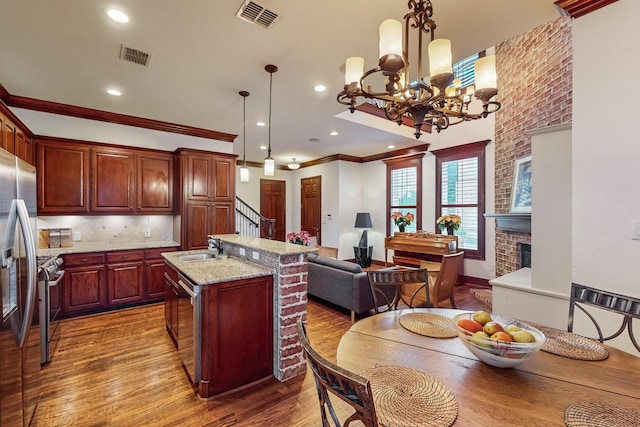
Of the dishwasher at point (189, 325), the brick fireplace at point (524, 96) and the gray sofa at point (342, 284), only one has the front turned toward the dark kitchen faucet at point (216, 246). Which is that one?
the brick fireplace

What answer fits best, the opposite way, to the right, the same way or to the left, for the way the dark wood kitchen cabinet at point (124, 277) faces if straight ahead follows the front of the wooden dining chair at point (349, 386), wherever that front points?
to the right

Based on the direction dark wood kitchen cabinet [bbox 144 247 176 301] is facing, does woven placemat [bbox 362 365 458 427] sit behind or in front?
in front

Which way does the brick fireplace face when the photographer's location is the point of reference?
facing the viewer and to the left of the viewer

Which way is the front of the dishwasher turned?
to the viewer's left

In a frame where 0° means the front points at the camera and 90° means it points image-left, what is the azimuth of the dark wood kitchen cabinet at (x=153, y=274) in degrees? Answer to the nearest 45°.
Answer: approximately 0°

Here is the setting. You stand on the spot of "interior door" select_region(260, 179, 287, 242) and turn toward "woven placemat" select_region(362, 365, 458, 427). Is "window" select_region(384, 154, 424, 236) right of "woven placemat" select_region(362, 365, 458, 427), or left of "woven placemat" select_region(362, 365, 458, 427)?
left

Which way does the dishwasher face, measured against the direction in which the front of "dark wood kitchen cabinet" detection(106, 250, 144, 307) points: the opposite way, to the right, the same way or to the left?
to the right

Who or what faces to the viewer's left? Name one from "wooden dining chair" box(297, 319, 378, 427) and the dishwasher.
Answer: the dishwasher

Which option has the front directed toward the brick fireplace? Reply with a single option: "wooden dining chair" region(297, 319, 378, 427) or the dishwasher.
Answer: the wooden dining chair

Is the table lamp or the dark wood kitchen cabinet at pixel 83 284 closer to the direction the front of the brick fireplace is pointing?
the dark wood kitchen cabinet

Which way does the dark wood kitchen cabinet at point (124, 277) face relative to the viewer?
toward the camera

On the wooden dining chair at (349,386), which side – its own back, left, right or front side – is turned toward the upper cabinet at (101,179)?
left

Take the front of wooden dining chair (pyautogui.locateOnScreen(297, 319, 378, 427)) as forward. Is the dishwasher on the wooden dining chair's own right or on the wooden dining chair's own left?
on the wooden dining chair's own left

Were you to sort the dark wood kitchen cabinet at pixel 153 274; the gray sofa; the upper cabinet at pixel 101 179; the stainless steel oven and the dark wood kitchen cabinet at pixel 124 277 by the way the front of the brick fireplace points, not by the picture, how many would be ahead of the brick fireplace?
5

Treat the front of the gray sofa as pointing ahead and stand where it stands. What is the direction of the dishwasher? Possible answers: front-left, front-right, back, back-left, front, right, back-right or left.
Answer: back

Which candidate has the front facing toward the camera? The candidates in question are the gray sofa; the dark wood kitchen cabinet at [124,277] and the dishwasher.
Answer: the dark wood kitchen cabinet
